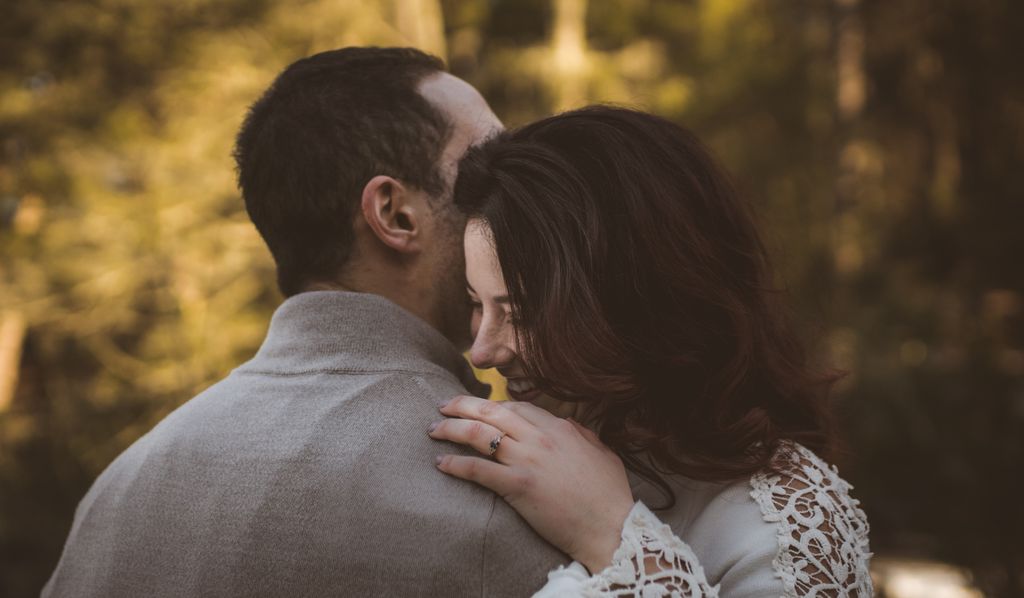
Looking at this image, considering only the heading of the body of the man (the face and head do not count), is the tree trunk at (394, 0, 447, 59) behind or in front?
in front

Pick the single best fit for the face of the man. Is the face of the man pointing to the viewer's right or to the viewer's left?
to the viewer's right

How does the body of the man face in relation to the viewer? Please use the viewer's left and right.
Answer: facing away from the viewer and to the right of the viewer

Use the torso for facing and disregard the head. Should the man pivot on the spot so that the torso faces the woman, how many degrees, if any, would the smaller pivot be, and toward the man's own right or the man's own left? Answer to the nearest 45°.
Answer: approximately 45° to the man's own right

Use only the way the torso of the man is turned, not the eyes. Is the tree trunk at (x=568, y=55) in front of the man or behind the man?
in front

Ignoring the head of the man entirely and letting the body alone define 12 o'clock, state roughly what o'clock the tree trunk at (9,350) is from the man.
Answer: The tree trunk is roughly at 10 o'clock from the man.
